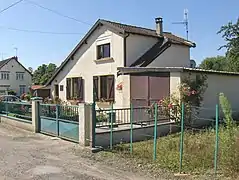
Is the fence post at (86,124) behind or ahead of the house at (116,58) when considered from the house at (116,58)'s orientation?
ahead

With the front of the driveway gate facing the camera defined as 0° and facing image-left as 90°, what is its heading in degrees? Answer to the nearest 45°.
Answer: approximately 45°

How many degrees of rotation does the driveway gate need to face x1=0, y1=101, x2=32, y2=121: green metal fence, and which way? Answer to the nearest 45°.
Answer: approximately 90° to its right

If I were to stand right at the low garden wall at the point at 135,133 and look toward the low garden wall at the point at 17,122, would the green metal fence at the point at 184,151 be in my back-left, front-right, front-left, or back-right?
back-left

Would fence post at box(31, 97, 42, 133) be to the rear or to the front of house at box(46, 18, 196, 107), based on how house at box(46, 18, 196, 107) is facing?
to the front

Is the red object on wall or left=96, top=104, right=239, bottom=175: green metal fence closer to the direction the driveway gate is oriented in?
the green metal fence

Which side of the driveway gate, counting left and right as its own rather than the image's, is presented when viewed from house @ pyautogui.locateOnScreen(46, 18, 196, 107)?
back

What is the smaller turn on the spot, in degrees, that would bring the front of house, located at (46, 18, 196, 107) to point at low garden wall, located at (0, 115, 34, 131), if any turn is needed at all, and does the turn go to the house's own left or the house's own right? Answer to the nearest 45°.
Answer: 0° — it already faces it

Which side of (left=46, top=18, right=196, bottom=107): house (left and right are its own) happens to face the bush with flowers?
left

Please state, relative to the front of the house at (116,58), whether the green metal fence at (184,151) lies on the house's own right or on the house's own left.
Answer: on the house's own left

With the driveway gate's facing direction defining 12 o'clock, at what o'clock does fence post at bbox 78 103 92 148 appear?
The fence post is roughly at 10 o'clock from the driveway gate.
